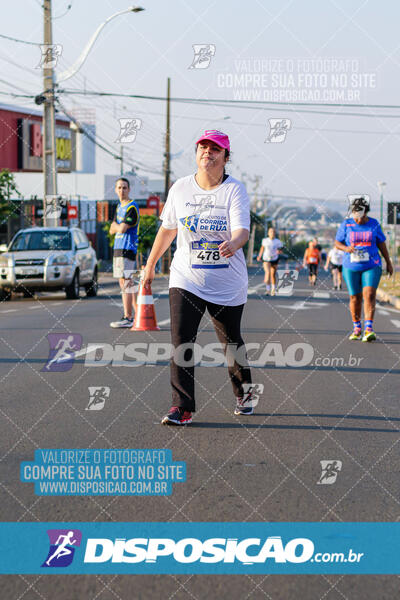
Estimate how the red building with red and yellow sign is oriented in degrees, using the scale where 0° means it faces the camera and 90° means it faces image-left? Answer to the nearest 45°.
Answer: approximately 315°

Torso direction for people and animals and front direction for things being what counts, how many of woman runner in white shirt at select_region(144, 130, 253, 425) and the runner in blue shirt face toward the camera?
2

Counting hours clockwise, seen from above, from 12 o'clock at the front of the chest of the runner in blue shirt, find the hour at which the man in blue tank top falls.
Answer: The man in blue tank top is roughly at 3 o'clock from the runner in blue shirt.

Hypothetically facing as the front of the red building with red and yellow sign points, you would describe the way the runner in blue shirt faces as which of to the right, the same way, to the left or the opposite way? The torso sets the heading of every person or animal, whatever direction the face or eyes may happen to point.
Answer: to the right

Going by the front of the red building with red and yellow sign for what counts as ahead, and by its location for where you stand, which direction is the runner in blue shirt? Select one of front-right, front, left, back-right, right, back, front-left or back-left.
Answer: front-right

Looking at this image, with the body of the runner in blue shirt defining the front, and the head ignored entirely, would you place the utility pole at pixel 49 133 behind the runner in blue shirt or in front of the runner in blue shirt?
behind

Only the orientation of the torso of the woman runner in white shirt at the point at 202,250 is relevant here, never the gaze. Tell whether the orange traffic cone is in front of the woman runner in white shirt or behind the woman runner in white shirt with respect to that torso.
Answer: behind

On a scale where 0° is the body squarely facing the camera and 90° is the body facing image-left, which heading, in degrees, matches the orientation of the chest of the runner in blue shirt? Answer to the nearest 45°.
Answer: approximately 0°

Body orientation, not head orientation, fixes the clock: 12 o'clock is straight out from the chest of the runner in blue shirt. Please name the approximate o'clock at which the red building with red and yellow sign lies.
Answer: The red building with red and yellow sign is roughly at 5 o'clock from the runner in blue shirt.

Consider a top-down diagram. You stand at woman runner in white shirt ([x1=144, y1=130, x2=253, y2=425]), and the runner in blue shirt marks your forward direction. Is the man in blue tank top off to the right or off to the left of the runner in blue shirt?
left

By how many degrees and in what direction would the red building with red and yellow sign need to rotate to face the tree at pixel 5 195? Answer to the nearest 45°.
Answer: approximately 45° to its right

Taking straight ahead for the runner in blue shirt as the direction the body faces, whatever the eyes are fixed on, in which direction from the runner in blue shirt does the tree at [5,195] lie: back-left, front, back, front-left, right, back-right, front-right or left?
back-right
